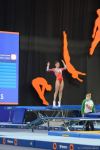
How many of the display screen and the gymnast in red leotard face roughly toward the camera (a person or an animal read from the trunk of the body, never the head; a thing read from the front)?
2

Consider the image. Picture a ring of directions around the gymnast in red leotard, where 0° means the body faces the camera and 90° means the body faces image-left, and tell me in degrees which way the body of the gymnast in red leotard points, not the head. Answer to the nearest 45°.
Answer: approximately 0°

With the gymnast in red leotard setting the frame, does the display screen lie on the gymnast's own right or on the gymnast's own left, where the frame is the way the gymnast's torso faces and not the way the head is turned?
on the gymnast's own right

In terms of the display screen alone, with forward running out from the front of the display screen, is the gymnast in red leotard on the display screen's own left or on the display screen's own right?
on the display screen's own left
